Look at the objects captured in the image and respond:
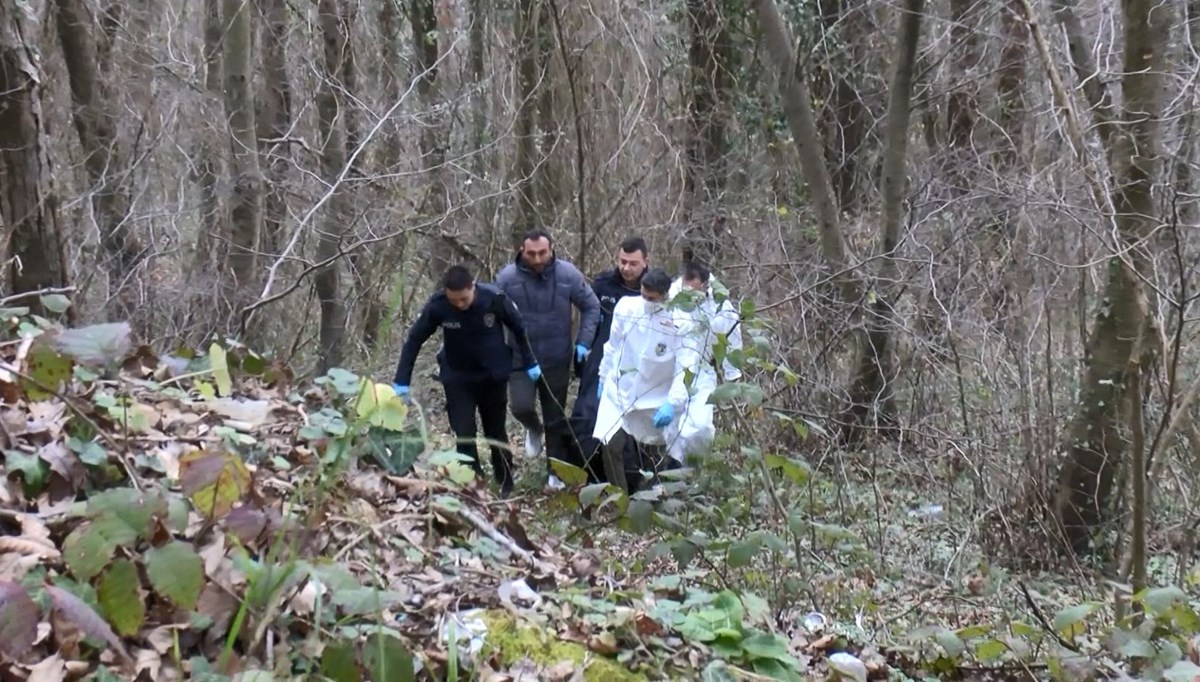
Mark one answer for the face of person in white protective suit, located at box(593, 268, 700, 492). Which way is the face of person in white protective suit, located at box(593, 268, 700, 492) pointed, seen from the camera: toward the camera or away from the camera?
toward the camera

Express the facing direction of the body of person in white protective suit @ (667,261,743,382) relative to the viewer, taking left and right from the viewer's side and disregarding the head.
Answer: facing the viewer and to the left of the viewer

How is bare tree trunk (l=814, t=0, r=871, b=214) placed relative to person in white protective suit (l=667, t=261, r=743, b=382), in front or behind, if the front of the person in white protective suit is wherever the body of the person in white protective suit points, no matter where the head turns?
behind

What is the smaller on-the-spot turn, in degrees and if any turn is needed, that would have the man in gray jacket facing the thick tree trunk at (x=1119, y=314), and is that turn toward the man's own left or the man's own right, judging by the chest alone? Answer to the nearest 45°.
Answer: approximately 45° to the man's own left

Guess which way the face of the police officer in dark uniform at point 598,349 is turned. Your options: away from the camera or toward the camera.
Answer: toward the camera

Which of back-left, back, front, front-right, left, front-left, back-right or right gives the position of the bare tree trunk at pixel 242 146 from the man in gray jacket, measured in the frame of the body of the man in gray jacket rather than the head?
back-right

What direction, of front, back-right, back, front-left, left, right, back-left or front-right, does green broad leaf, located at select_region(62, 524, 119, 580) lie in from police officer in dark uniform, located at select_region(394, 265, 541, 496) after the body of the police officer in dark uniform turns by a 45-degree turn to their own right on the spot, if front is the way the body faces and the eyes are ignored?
front-left

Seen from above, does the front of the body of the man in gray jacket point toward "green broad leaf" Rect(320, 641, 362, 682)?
yes

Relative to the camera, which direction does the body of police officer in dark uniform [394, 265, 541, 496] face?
toward the camera

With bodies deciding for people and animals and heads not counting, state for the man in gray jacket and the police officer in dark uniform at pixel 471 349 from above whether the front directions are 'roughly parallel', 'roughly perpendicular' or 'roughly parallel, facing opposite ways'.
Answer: roughly parallel

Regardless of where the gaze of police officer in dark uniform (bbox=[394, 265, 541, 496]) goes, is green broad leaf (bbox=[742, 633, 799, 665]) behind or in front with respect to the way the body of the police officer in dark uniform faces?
in front

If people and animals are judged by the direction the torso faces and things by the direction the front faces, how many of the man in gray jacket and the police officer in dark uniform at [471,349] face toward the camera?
2

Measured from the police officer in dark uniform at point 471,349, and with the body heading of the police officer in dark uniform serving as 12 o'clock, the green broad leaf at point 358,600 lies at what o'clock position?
The green broad leaf is roughly at 12 o'clock from the police officer in dark uniform.

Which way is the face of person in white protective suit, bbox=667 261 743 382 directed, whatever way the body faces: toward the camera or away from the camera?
toward the camera

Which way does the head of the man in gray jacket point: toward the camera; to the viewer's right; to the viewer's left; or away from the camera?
toward the camera

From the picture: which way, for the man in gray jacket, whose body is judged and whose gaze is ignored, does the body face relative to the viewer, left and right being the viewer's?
facing the viewer
